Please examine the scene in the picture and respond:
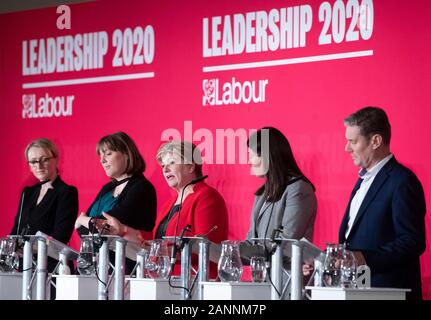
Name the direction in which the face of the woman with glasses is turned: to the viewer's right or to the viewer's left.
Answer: to the viewer's right

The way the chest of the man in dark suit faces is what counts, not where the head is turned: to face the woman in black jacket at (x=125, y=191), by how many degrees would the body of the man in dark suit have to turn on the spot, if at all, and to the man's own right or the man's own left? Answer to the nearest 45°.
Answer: approximately 45° to the man's own right

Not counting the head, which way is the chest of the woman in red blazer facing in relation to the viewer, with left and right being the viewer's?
facing the viewer and to the left of the viewer

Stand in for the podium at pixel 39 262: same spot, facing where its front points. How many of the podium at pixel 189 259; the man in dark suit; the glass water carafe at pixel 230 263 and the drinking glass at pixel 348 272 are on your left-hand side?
4

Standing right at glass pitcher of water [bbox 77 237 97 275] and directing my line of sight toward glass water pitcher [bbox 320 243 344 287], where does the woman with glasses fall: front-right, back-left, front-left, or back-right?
back-left

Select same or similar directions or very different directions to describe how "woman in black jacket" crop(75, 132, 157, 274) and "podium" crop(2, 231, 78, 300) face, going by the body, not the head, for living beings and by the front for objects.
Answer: same or similar directions

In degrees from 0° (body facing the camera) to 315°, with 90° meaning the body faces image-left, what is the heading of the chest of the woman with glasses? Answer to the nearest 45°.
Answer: approximately 45°

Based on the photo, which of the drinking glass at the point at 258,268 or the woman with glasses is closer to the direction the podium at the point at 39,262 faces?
the drinking glass

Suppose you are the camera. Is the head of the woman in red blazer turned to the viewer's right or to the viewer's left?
to the viewer's left

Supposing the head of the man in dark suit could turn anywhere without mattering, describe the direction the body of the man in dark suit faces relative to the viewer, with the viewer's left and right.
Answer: facing to the left of the viewer

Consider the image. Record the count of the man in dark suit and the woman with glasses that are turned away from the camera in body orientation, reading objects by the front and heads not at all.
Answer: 0

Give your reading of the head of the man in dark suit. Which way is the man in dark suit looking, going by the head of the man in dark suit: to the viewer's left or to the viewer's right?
to the viewer's left

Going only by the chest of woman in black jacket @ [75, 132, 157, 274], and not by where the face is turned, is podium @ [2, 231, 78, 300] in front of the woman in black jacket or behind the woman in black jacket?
in front

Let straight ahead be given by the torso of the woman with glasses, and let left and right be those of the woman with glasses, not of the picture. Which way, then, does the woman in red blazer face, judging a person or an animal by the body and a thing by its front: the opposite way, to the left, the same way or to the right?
the same way

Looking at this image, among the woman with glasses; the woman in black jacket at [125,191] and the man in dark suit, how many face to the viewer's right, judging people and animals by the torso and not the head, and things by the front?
0

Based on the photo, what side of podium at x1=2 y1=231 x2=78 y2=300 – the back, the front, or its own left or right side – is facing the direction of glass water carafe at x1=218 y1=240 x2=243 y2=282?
left

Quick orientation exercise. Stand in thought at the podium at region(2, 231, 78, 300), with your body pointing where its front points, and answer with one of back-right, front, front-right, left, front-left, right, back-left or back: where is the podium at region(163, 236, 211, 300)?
left

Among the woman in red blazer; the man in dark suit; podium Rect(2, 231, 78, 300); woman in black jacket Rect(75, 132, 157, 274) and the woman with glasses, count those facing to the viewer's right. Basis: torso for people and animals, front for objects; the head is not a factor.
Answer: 0
